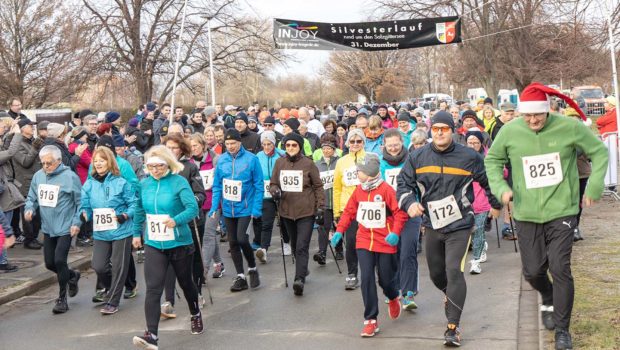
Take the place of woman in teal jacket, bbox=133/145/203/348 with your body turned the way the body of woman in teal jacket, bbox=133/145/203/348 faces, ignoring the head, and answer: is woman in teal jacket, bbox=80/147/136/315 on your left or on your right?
on your right

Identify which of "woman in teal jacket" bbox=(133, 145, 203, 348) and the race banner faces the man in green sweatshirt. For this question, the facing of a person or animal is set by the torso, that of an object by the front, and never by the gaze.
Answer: the race banner

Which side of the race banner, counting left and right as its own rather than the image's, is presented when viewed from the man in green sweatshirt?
front

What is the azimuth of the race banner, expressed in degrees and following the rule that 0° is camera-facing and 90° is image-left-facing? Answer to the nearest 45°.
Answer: approximately 0°

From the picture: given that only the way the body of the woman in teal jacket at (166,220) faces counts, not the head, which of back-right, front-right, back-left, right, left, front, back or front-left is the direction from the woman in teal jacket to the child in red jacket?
back-left

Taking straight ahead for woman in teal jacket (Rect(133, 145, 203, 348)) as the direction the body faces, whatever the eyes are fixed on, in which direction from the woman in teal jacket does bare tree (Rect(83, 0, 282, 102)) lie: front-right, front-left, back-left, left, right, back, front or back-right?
back-right

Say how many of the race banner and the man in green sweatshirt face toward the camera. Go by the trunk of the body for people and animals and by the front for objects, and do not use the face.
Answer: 2

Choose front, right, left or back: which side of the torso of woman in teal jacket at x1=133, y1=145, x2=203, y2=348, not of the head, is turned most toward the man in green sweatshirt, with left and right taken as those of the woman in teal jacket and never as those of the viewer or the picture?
left
